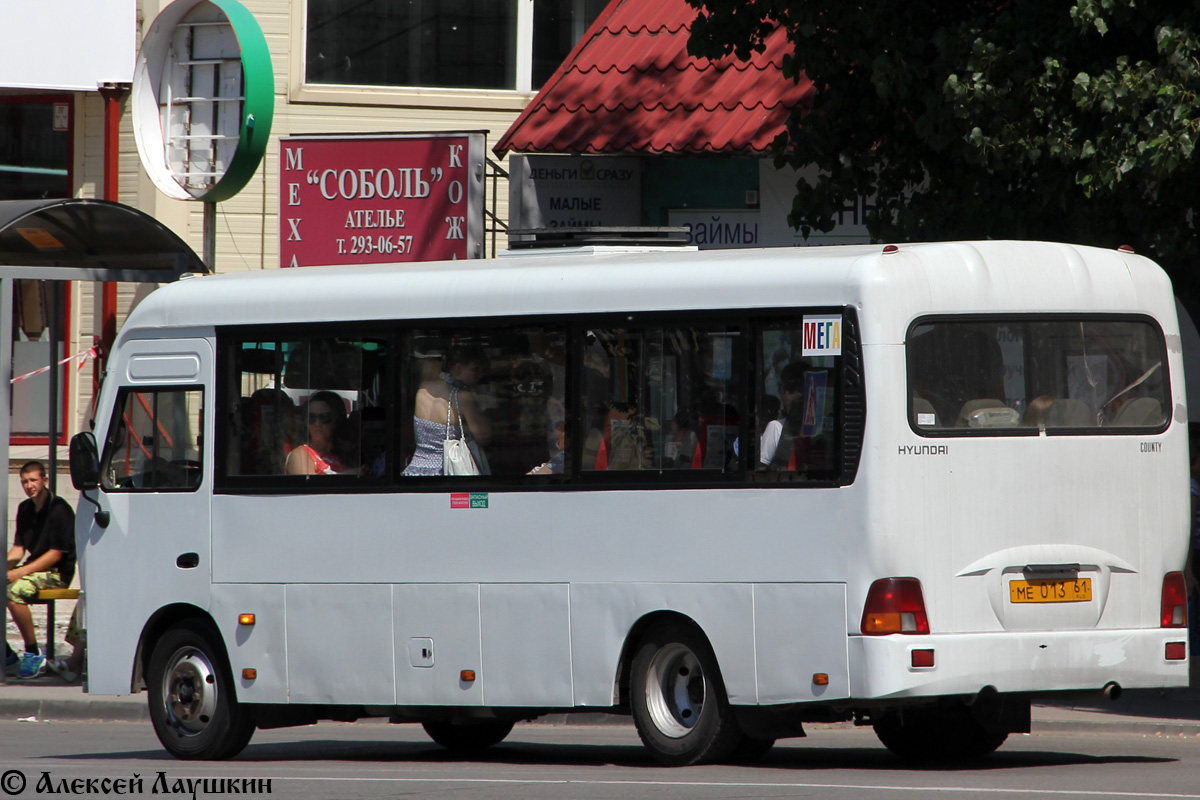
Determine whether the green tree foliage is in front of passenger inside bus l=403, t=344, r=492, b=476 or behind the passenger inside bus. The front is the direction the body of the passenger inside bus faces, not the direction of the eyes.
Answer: in front

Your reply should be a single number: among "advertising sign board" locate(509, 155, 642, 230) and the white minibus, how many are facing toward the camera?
1

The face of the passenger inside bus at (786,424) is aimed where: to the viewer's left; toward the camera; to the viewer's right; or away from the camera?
to the viewer's left

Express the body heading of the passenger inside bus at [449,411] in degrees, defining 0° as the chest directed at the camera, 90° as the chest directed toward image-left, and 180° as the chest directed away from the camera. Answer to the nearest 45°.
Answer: approximately 225°

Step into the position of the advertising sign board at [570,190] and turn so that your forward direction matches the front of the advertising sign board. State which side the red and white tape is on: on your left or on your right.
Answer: on your right

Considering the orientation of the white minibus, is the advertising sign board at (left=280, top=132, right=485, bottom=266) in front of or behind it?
in front

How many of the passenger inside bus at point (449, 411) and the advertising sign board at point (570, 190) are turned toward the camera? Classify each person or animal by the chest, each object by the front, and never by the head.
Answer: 1

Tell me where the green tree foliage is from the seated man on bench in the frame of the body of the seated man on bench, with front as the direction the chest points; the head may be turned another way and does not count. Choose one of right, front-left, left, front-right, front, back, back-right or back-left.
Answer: left

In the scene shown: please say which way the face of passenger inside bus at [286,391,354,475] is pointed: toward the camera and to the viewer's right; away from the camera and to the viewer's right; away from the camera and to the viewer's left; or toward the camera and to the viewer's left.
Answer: toward the camera and to the viewer's left

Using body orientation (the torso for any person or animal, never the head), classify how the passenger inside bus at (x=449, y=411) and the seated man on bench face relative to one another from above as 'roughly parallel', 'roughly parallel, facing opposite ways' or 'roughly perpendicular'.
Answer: roughly parallel, facing opposite ways

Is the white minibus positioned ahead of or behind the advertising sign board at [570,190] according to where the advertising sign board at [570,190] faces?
ahead

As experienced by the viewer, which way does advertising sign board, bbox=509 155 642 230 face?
facing the viewer

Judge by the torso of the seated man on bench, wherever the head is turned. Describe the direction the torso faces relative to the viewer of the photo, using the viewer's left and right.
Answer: facing the viewer and to the left of the viewer

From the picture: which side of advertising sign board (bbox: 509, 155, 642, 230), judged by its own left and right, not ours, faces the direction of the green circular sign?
right

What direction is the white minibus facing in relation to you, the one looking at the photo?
facing away from the viewer and to the left of the viewer

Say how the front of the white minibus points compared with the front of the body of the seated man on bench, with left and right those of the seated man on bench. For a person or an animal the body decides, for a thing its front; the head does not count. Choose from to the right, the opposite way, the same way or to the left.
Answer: to the right

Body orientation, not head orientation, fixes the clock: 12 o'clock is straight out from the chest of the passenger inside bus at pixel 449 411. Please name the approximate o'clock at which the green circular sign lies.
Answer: The green circular sign is roughly at 10 o'clock from the passenger inside bus.
